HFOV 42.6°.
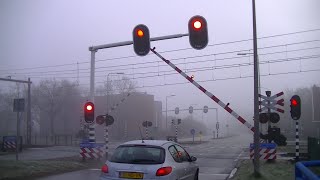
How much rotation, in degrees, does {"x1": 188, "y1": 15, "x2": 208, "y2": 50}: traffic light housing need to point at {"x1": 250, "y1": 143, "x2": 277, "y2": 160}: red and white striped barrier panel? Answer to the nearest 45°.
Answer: approximately 135° to its left

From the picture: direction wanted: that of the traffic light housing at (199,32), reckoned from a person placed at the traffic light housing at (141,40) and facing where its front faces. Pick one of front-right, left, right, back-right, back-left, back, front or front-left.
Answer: front-left

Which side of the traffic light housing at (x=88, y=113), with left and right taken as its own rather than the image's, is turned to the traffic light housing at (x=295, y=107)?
left

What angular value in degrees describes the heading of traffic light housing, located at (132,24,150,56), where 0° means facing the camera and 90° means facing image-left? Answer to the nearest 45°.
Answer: approximately 0°

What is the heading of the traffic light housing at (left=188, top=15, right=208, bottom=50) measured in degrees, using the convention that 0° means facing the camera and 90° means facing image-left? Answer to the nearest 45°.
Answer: approximately 0°
